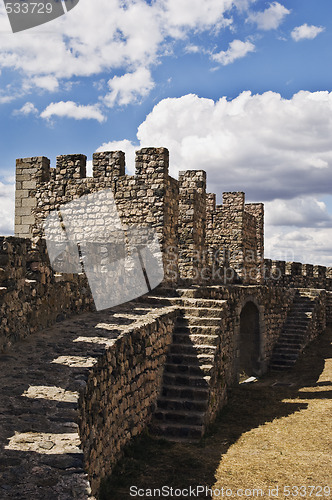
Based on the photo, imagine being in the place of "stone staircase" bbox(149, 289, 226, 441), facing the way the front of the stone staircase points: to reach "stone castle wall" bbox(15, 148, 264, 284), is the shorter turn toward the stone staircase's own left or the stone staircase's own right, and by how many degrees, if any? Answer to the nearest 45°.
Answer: approximately 180°

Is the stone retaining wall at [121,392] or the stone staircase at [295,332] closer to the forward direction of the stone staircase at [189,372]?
the stone retaining wall

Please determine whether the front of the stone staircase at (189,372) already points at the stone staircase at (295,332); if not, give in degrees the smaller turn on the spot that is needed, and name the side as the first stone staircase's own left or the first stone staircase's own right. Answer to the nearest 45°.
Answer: approximately 180°

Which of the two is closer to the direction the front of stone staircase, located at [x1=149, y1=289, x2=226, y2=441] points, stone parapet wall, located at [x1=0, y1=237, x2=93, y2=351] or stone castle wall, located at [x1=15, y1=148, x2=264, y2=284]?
the stone parapet wall

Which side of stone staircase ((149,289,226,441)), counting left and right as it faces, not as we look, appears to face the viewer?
front

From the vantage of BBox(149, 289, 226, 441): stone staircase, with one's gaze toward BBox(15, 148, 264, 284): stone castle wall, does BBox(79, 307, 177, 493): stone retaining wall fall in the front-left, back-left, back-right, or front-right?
back-left

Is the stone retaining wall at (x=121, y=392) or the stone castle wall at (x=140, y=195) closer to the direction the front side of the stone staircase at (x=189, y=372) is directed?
the stone retaining wall
